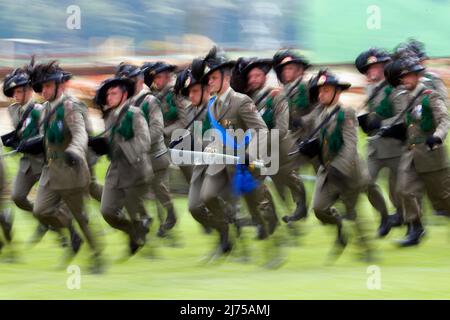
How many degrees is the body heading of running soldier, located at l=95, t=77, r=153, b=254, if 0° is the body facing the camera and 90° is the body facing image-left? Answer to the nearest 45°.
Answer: approximately 45°

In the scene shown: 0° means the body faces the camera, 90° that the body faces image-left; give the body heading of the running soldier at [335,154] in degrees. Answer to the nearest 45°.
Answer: approximately 45°

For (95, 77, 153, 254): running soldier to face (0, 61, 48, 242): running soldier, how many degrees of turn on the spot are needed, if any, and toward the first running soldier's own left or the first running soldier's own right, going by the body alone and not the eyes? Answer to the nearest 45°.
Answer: approximately 90° to the first running soldier's own right

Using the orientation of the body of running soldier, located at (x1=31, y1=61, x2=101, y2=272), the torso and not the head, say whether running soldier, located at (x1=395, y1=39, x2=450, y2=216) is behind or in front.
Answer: behind

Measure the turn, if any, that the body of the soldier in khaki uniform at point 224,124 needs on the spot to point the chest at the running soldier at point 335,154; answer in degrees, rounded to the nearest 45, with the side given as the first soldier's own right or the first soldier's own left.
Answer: approximately 135° to the first soldier's own left

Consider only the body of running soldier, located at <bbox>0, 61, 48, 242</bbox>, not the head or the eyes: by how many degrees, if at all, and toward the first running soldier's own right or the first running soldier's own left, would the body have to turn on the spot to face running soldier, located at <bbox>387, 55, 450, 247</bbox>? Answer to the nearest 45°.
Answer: approximately 135° to the first running soldier's own left
